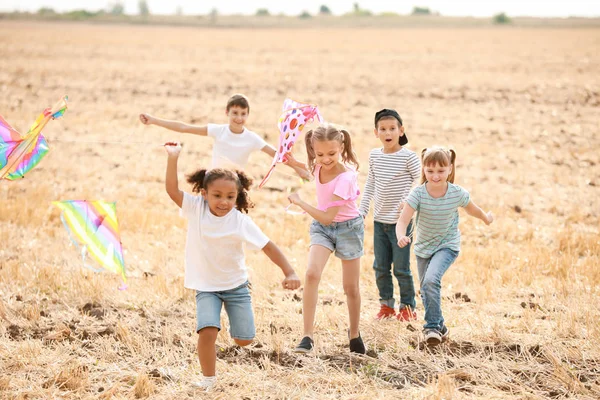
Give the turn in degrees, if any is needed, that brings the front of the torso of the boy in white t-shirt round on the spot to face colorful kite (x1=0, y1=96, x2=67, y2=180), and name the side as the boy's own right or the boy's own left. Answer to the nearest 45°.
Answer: approximately 45° to the boy's own right

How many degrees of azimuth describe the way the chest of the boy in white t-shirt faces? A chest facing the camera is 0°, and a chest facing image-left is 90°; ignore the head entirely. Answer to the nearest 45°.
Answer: approximately 0°

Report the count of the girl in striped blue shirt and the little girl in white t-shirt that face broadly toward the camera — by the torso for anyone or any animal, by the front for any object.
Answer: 2

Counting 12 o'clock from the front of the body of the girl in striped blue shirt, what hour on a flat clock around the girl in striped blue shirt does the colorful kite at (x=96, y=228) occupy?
The colorful kite is roughly at 3 o'clock from the girl in striped blue shirt.

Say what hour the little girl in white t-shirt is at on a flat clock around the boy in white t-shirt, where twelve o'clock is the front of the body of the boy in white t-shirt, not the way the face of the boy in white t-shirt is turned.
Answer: The little girl in white t-shirt is roughly at 12 o'clock from the boy in white t-shirt.

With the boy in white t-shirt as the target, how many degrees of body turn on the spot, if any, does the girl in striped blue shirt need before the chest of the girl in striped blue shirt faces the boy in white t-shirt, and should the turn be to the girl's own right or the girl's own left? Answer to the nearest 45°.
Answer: approximately 135° to the girl's own right
